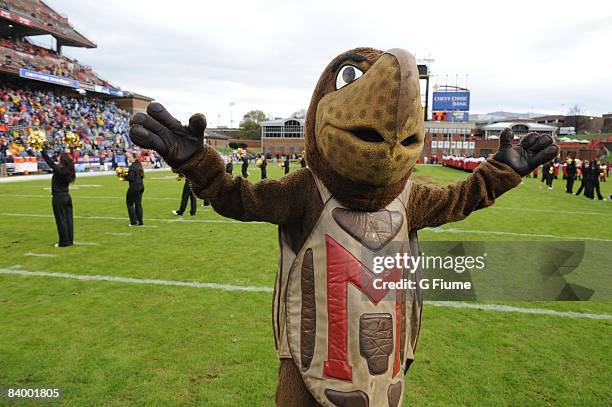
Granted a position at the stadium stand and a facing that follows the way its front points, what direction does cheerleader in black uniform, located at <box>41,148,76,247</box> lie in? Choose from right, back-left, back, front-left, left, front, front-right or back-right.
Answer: front-right

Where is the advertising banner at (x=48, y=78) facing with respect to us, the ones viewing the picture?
facing the viewer and to the right of the viewer

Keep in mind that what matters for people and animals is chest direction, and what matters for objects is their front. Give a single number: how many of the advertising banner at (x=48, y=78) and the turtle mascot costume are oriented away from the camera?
0

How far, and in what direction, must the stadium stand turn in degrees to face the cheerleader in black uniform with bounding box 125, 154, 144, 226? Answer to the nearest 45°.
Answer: approximately 45° to its right

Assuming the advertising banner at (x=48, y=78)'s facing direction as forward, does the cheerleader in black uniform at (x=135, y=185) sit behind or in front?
in front

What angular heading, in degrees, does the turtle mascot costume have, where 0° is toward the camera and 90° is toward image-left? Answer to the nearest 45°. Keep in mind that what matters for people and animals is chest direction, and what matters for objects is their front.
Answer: approximately 315°

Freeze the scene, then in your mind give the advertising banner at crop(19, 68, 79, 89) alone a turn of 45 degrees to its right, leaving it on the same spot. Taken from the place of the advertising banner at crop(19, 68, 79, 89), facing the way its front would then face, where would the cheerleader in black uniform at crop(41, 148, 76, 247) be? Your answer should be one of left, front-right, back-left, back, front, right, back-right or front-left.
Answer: front

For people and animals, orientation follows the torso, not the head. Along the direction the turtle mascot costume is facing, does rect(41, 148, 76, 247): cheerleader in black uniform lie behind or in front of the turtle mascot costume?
behind

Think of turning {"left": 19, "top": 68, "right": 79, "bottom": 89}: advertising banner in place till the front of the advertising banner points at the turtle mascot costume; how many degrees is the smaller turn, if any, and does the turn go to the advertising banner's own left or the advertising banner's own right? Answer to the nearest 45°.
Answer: approximately 45° to the advertising banner's own right
